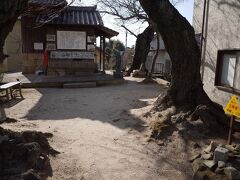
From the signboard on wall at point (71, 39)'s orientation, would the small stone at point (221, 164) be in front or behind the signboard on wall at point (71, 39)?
in front

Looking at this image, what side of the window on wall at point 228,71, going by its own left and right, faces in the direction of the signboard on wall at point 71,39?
right

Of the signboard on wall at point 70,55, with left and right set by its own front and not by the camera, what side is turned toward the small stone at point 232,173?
front

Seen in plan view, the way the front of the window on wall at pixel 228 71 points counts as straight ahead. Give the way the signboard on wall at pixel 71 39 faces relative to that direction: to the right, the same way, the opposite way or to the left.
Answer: to the left

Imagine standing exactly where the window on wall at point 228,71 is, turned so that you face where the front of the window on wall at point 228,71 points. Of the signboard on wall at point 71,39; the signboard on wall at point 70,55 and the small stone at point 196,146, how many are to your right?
2

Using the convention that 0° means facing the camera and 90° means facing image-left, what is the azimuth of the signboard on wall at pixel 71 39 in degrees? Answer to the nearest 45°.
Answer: approximately 0°

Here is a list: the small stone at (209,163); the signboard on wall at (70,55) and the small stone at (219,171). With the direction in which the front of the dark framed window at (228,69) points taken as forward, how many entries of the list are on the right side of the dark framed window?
1

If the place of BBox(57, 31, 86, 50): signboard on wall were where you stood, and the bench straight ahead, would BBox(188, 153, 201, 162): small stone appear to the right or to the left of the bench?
left

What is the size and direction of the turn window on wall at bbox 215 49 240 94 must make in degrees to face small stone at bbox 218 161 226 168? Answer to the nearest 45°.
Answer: approximately 45° to its left

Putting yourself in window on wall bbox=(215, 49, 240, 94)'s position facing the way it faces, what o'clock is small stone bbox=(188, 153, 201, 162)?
The small stone is roughly at 11 o'clock from the window on wall.

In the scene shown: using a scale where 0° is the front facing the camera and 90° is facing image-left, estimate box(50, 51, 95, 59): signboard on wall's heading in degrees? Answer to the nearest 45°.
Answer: approximately 0°

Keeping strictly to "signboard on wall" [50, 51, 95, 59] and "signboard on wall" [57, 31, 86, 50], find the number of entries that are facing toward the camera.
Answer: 2

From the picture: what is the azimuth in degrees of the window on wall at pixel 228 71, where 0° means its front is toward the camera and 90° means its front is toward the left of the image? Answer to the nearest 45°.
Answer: approximately 45°

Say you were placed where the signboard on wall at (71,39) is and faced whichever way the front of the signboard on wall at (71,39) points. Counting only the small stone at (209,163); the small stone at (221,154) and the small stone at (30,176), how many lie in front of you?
3

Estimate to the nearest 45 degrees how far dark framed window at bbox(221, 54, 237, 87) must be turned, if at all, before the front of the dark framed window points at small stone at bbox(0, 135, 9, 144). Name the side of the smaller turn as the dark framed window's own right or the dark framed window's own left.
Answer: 0° — it already faces it

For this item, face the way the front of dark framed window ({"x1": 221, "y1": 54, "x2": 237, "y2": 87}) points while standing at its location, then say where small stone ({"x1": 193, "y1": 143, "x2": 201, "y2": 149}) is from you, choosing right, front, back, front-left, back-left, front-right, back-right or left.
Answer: front-left

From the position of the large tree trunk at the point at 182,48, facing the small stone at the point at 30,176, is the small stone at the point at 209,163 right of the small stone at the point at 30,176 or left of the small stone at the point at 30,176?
left

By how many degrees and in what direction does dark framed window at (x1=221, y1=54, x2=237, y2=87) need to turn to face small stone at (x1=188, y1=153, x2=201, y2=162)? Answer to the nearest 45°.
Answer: approximately 45° to its left

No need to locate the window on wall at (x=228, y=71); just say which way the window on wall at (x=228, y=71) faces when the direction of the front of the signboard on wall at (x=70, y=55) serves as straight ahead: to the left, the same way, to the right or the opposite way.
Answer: to the right
